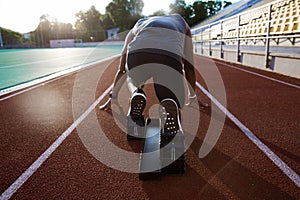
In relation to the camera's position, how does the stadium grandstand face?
facing the viewer and to the left of the viewer

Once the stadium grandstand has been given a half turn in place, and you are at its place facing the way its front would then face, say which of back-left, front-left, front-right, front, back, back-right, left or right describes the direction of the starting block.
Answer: back-right

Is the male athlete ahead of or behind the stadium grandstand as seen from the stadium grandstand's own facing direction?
ahead
